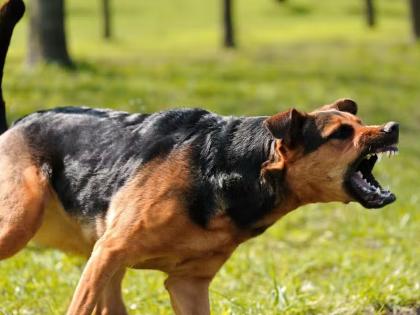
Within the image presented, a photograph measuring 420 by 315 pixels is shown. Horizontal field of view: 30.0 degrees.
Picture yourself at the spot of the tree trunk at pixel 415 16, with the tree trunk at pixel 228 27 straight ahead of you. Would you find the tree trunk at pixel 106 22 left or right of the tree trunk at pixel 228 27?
right

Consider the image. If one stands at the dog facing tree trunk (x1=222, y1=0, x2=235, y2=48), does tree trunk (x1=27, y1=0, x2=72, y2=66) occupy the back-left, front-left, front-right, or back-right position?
front-left

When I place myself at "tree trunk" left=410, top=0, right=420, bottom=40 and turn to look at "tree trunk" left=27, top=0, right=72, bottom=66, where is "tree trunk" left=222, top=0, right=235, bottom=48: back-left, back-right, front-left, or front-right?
front-right

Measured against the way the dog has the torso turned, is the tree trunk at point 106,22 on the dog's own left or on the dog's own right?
on the dog's own left

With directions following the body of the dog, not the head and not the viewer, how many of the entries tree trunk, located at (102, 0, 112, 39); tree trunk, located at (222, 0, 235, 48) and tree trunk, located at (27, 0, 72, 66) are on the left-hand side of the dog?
3

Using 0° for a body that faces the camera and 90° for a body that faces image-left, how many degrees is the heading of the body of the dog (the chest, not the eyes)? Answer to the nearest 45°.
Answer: approximately 270°

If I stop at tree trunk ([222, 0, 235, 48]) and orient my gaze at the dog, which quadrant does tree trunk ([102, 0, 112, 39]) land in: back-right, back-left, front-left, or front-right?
back-right

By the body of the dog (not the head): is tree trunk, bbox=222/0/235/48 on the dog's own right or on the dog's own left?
on the dog's own left

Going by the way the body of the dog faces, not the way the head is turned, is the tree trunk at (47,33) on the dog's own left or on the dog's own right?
on the dog's own left

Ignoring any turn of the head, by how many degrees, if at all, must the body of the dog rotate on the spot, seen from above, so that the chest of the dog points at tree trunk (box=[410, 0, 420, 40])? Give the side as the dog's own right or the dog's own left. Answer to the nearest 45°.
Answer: approximately 90° to the dog's own left

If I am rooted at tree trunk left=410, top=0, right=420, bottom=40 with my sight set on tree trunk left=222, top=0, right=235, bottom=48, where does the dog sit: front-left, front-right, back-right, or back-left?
front-left
